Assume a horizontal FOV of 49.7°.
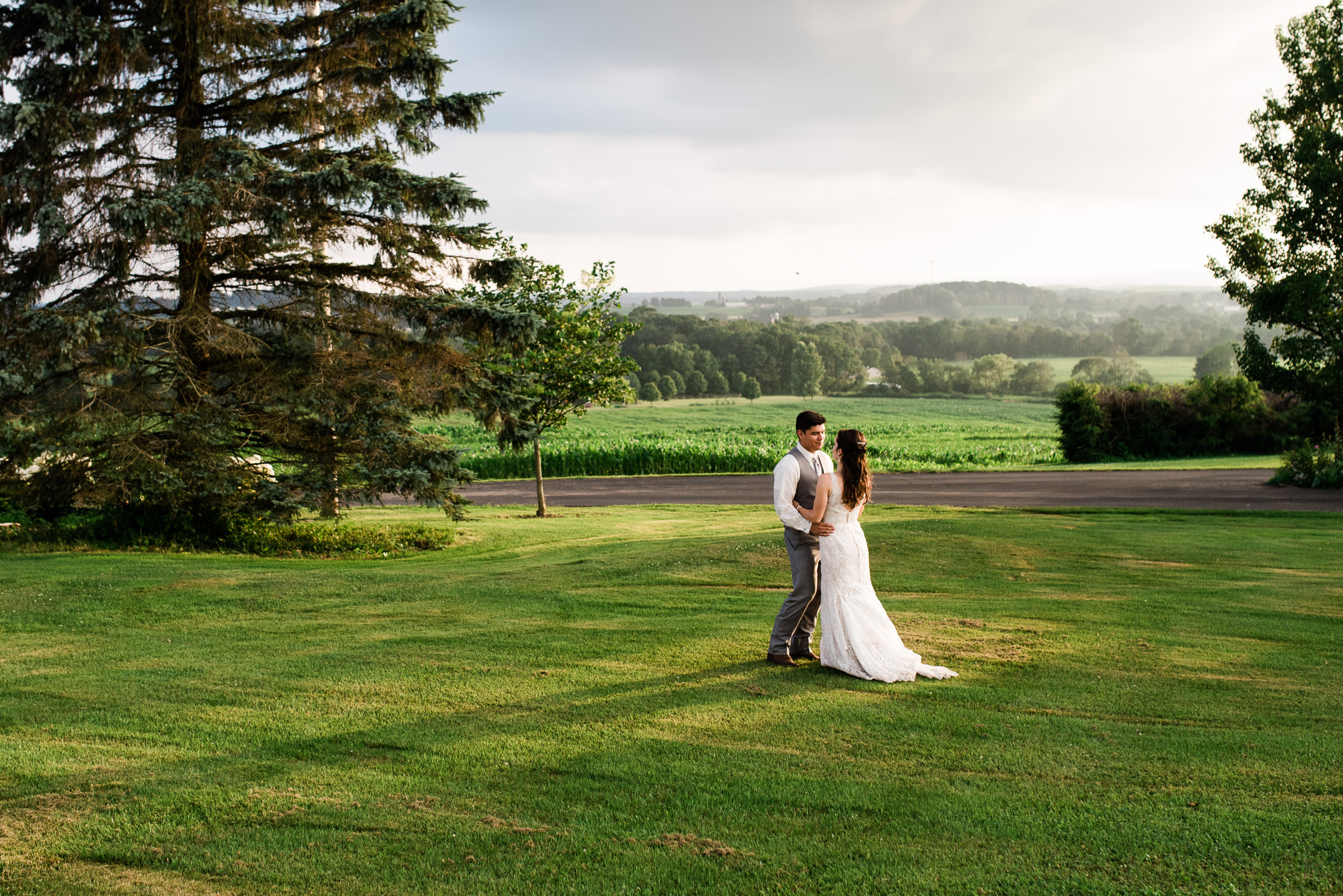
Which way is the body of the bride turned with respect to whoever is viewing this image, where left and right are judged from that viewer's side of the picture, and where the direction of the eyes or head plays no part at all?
facing away from the viewer and to the left of the viewer

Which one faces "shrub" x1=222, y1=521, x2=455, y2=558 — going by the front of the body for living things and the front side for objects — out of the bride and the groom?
the bride

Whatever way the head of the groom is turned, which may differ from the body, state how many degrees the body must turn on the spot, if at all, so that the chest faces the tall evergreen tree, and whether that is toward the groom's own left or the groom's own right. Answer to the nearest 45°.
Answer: approximately 180°

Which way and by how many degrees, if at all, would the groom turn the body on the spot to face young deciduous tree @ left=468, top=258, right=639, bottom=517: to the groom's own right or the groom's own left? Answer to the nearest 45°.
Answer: approximately 135° to the groom's own left

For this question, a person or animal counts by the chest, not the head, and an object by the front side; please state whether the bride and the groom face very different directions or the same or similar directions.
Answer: very different directions

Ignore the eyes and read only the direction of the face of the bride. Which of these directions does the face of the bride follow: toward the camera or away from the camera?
away from the camera

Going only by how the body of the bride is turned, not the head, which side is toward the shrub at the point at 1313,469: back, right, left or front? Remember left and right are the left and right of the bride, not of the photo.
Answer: right
